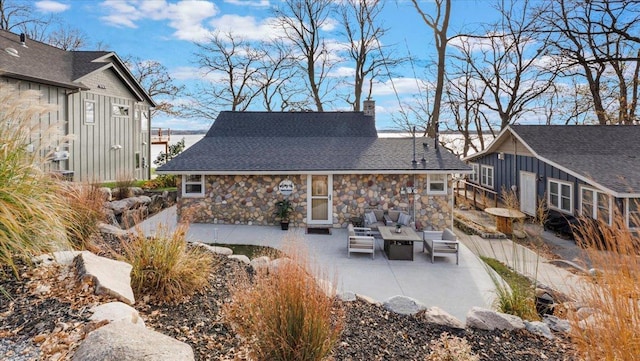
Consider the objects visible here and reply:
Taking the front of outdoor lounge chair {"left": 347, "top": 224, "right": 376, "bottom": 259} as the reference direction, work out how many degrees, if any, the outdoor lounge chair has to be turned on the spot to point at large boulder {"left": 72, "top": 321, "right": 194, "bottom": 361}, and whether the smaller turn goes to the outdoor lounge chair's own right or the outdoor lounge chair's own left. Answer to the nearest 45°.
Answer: approximately 90° to the outdoor lounge chair's own right

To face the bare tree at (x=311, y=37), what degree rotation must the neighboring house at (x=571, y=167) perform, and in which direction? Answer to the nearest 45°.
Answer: approximately 45° to its right

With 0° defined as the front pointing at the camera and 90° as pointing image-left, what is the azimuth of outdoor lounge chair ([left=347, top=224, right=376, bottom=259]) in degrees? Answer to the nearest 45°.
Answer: approximately 270°

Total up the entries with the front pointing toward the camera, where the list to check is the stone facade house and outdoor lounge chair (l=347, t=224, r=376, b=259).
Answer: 1

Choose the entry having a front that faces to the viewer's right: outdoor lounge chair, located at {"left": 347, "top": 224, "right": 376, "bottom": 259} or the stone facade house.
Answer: the outdoor lounge chair

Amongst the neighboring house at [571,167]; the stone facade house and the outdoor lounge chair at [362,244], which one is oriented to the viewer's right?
the outdoor lounge chair

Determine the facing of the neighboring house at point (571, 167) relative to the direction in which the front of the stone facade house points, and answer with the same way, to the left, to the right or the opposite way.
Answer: to the right

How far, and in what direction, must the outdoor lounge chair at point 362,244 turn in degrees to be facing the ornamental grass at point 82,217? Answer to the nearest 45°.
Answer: approximately 135° to its right

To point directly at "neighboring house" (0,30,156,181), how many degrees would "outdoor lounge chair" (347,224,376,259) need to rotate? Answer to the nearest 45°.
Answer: approximately 135° to its left

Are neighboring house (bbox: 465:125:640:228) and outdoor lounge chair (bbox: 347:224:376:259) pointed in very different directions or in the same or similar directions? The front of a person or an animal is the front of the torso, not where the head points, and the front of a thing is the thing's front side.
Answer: very different directions

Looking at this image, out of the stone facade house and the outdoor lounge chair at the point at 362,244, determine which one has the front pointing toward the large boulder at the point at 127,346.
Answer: the stone facade house

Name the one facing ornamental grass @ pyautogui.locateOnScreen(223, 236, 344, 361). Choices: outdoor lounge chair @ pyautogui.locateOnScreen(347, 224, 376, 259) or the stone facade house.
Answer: the stone facade house

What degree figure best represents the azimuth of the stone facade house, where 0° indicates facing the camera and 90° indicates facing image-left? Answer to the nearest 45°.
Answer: approximately 0°

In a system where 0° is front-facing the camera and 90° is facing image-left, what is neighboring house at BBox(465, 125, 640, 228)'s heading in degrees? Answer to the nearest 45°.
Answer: approximately 45°

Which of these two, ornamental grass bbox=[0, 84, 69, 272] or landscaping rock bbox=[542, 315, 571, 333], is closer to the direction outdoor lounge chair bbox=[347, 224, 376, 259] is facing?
the landscaping rock
